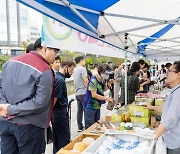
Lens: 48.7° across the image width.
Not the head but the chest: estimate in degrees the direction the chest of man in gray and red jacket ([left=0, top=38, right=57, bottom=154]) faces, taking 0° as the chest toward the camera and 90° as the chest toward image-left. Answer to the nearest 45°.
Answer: approximately 225°

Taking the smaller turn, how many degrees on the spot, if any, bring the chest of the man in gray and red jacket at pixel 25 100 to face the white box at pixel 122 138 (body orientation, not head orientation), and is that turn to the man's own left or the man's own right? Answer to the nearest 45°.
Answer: approximately 45° to the man's own right

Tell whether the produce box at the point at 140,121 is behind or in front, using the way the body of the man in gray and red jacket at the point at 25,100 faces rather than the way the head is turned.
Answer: in front

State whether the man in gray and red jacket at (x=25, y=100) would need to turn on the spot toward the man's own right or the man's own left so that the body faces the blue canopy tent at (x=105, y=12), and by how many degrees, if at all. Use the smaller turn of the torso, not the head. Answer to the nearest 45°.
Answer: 0° — they already face it
